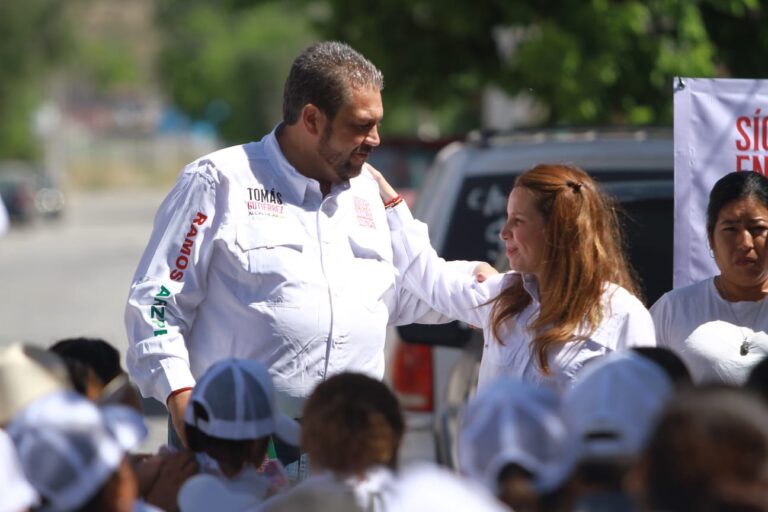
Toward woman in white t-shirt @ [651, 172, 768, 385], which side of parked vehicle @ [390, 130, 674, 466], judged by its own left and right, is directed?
back

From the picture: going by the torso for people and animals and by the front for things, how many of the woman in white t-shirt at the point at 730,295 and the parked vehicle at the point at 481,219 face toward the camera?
1

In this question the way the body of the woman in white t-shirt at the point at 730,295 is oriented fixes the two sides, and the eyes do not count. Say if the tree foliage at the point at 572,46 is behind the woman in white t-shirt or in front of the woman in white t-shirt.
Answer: behind

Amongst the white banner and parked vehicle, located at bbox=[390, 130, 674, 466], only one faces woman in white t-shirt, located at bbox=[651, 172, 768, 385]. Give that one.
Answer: the white banner

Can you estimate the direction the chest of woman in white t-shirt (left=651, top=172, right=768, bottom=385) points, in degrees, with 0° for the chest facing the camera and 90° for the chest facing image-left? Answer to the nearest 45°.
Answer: approximately 0°

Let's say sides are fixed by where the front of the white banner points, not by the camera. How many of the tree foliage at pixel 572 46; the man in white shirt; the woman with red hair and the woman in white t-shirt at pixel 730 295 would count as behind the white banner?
1

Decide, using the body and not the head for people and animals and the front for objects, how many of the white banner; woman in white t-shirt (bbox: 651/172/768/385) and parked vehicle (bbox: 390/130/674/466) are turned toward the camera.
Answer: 2

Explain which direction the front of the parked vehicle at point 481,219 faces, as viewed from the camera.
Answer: facing away from the viewer and to the right of the viewer
